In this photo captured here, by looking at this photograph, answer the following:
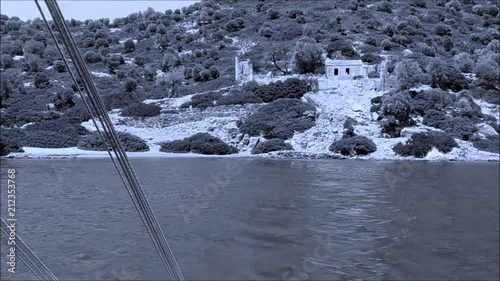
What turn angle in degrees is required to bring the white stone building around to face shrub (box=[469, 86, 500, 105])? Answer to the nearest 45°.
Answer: approximately 90° to its left

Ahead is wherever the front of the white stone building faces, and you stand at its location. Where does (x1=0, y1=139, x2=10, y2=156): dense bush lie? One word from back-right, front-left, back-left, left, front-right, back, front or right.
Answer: front-right

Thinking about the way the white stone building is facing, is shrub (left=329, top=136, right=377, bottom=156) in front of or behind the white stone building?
in front

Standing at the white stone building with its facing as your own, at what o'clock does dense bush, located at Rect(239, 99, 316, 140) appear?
The dense bush is roughly at 1 o'clock from the white stone building.

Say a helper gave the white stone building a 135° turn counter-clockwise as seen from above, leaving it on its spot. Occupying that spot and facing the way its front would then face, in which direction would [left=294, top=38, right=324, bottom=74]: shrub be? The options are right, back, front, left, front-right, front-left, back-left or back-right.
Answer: left

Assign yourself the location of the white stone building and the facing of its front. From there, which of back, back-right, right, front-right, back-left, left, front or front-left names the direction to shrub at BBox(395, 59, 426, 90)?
left

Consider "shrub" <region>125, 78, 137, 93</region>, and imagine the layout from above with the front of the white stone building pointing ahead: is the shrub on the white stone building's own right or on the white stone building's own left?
on the white stone building's own right

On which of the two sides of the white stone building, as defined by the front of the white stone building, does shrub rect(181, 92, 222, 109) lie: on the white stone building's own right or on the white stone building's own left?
on the white stone building's own right

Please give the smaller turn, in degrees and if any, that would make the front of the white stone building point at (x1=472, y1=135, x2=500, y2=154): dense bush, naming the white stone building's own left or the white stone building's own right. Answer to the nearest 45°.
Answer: approximately 45° to the white stone building's own left

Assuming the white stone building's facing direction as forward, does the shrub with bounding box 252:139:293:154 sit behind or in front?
in front

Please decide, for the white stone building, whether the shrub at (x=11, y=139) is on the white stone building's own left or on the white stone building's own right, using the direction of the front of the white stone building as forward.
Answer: on the white stone building's own right

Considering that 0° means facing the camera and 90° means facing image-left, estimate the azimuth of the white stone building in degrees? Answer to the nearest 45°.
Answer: approximately 0°
